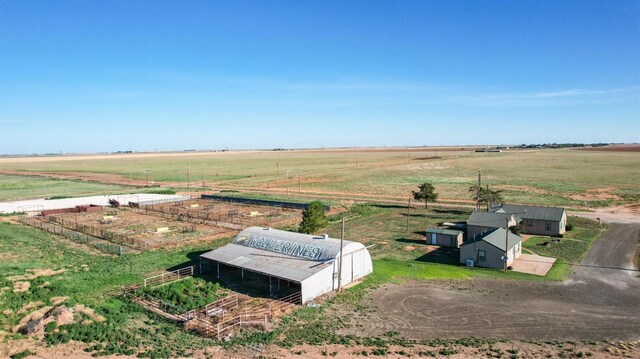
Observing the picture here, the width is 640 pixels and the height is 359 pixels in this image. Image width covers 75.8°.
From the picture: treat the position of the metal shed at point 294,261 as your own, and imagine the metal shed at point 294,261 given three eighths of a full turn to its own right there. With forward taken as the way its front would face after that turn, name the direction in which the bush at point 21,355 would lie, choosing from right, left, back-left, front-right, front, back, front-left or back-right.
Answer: back-left

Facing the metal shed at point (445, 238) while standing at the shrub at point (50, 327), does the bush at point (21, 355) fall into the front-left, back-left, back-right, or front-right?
back-right

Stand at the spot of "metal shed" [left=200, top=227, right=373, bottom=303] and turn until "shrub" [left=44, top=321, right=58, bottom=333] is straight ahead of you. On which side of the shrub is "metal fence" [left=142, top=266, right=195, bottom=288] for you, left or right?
right

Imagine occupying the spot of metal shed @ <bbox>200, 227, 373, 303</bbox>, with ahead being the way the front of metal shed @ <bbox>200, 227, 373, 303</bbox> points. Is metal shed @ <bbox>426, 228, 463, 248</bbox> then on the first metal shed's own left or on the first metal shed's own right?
on the first metal shed's own left

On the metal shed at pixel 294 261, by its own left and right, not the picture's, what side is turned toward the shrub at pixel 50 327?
front
